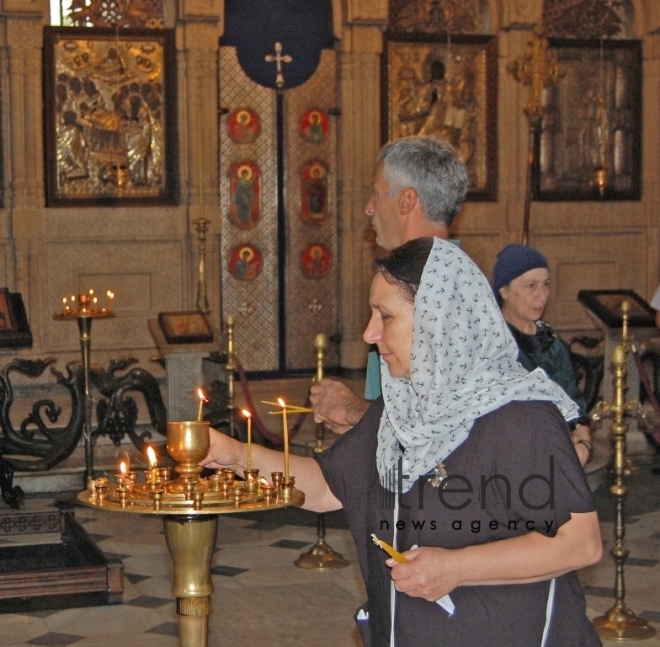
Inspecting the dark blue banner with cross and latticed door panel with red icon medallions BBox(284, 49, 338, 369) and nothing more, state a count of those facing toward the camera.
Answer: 2

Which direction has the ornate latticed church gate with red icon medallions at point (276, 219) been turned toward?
toward the camera

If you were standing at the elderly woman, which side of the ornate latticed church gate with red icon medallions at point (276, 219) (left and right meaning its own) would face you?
front

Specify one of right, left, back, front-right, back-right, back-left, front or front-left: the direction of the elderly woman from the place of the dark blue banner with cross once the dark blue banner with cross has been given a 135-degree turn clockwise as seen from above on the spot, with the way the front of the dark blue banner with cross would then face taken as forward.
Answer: back-left

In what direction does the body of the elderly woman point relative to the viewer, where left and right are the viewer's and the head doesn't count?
facing the viewer and to the right of the viewer

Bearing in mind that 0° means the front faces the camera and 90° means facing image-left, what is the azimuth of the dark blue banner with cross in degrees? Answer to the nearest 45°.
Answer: approximately 0°

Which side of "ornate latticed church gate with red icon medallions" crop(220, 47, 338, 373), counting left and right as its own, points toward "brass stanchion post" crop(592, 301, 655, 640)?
front

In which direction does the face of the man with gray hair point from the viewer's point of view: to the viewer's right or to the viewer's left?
to the viewer's left

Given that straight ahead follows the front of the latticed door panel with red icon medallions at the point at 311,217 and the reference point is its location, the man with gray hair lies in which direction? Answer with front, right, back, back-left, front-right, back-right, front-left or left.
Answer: front

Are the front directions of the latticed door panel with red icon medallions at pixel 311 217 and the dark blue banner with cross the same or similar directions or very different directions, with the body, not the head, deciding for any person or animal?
same or similar directions

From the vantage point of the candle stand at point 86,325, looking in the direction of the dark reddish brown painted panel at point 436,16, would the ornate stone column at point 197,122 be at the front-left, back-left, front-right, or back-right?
front-left

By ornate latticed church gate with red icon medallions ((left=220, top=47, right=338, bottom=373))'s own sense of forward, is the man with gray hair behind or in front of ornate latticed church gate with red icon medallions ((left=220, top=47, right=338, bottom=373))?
in front

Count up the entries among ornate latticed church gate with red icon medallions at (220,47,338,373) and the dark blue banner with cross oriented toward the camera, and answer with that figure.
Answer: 2

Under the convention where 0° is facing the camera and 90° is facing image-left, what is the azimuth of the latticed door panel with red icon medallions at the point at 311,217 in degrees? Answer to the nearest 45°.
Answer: approximately 0°

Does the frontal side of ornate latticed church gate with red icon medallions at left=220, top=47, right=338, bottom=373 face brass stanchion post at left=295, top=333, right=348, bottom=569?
yes
